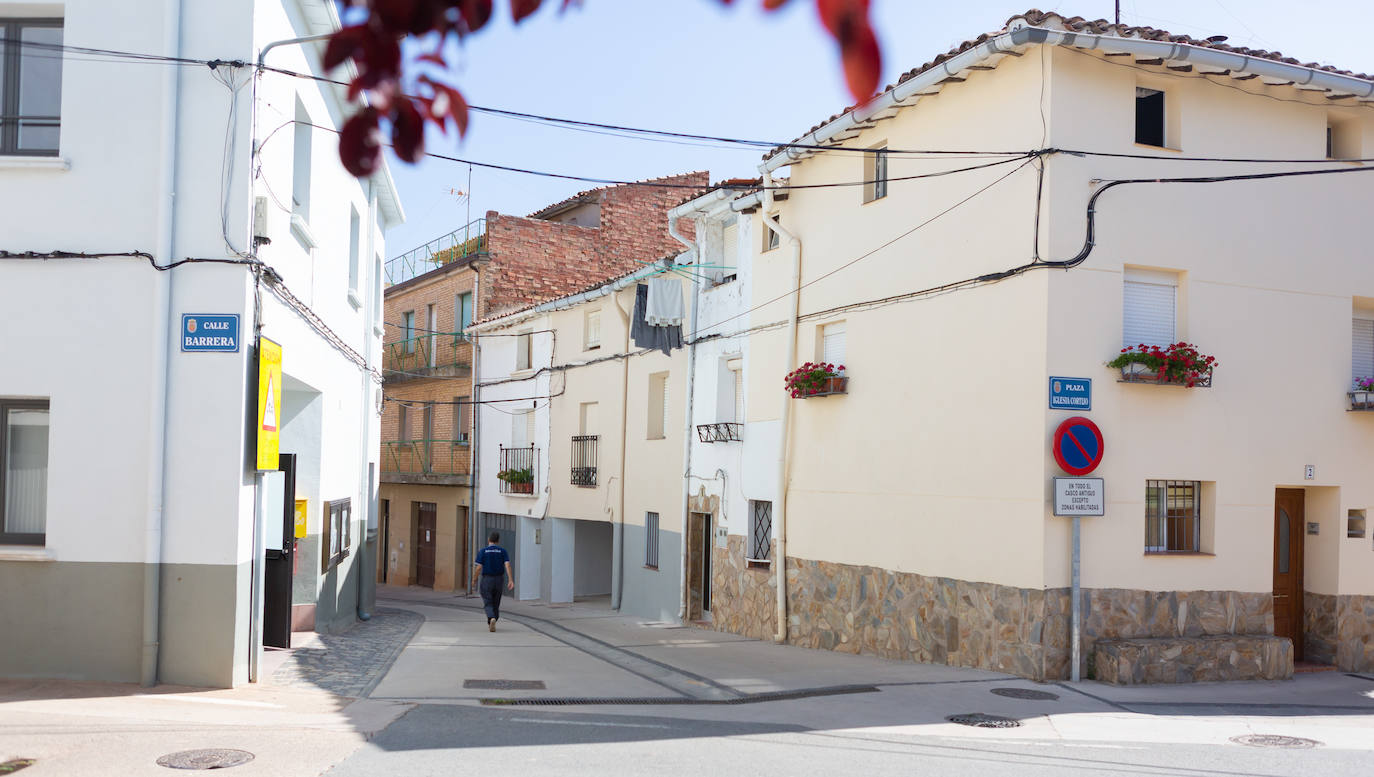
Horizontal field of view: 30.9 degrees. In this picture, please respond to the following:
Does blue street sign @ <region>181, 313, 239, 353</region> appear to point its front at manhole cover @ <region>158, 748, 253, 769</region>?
yes

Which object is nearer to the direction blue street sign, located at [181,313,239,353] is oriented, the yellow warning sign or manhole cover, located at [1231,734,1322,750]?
the manhole cover

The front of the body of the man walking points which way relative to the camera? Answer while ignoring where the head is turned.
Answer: away from the camera

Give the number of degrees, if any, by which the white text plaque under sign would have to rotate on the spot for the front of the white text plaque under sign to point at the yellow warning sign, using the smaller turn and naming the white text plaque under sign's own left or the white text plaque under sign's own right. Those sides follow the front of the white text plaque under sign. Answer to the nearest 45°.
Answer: approximately 45° to the white text plaque under sign's own right

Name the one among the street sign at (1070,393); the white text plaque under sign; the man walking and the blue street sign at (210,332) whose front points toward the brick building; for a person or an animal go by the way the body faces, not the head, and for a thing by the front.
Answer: the man walking

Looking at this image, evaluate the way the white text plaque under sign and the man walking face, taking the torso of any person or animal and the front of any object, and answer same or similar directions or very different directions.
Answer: very different directions

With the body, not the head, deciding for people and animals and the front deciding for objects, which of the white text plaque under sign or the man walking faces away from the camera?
the man walking

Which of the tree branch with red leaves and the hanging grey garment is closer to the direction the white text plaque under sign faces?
the tree branch with red leaves

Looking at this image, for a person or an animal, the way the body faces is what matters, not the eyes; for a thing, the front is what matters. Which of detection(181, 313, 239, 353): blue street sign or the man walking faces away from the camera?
the man walking

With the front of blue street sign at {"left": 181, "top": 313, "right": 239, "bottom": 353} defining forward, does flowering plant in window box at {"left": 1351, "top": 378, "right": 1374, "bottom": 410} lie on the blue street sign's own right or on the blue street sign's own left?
on the blue street sign's own left
